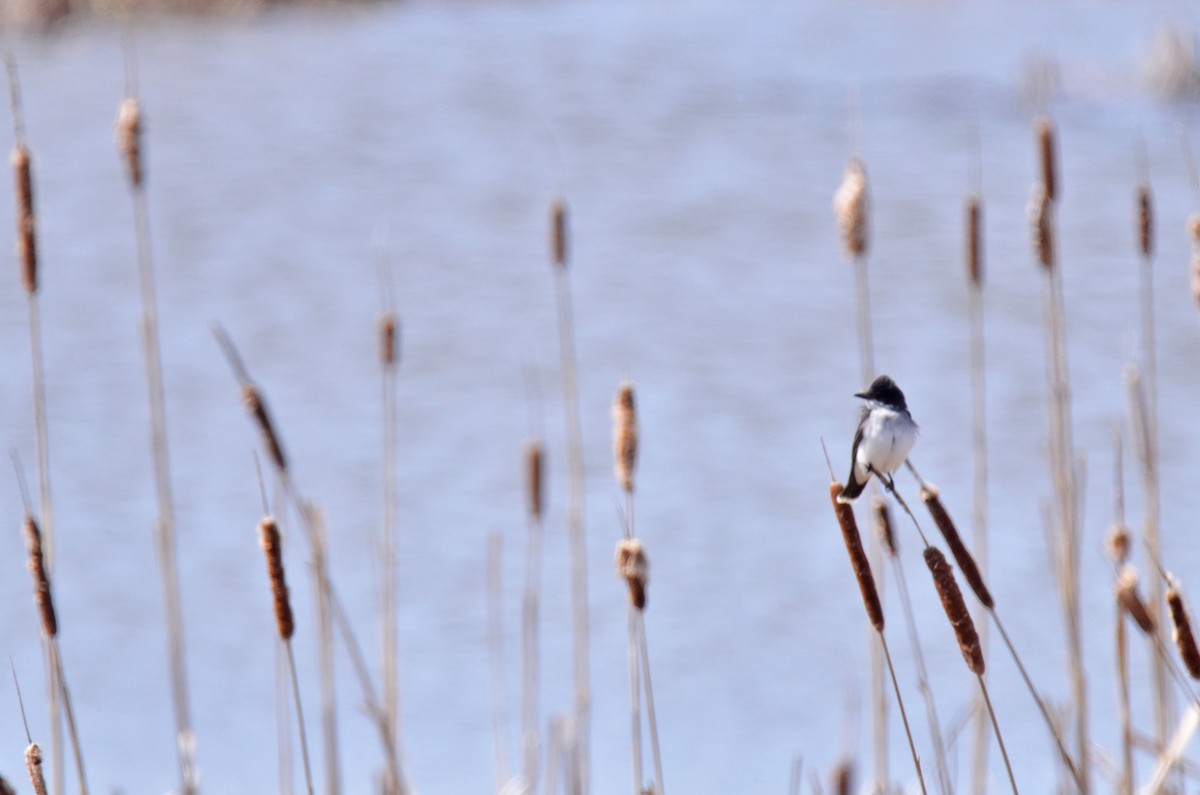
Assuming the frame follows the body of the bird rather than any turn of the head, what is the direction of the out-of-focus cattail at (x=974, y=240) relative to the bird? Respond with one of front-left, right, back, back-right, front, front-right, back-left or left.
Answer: back-left

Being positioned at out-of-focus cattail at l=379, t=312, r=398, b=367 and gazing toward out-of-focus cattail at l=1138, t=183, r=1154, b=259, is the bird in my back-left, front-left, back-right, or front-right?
front-right

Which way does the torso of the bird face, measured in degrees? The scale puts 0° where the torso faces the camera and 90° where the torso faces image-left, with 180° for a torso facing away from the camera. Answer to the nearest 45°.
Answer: approximately 315°

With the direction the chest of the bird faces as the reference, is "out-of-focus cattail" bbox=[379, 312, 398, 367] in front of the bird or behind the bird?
behind

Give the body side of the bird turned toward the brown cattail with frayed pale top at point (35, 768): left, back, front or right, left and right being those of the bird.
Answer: right

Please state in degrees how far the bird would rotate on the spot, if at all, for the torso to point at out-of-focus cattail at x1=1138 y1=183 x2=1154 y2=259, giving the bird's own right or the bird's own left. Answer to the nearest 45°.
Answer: approximately 90° to the bird's own left
